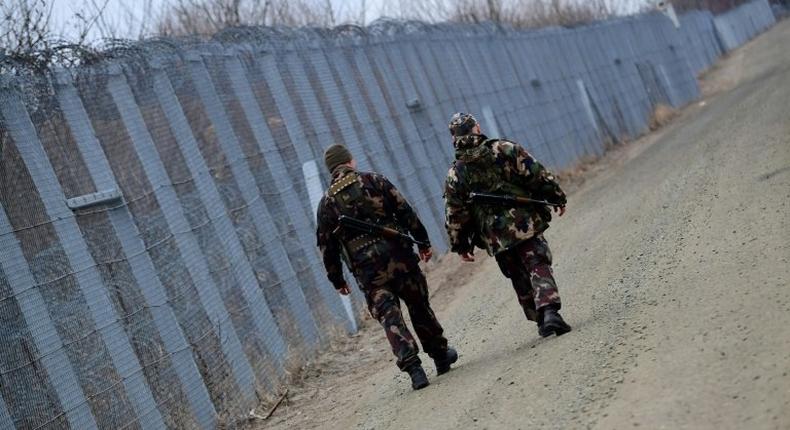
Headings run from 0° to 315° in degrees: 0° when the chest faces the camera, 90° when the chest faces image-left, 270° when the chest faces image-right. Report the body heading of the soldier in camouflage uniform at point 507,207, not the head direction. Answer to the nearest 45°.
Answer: approximately 180°

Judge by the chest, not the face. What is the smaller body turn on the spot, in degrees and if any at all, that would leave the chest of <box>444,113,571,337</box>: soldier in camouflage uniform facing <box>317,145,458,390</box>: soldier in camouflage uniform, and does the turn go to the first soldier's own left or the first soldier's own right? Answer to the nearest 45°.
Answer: approximately 90° to the first soldier's own left

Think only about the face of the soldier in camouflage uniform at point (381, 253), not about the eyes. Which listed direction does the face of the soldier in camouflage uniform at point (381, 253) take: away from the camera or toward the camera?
away from the camera
